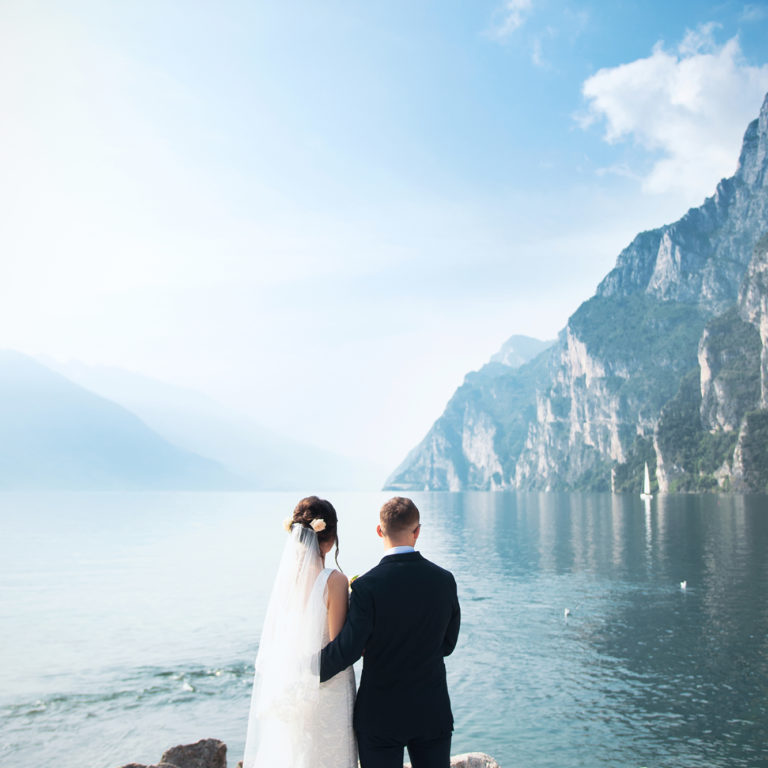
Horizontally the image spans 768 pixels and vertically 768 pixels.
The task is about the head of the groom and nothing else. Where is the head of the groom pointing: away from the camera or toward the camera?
away from the camera

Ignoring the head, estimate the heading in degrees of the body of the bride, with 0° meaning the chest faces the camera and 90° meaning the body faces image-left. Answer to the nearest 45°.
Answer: approximately 225°

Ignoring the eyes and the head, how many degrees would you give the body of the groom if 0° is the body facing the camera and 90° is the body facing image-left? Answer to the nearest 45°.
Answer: approximately 180°

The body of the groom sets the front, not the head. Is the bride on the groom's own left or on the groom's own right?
on the groom's own left
